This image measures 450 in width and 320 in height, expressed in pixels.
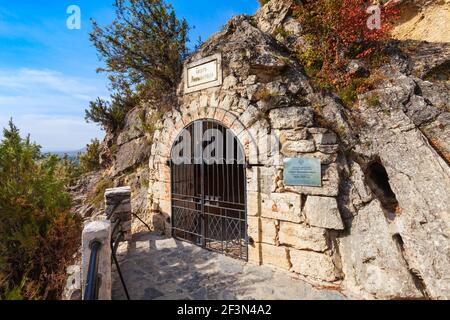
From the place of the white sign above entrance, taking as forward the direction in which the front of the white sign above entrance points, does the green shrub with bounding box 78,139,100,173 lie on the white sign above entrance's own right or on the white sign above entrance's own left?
on the white sign above entrance's own right

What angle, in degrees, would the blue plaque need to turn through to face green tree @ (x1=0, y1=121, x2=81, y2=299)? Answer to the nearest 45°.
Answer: approximately 90° to its right

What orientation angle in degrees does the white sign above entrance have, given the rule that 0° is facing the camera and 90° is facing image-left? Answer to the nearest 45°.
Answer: approximately 45°

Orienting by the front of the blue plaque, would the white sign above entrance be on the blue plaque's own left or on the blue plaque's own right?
on the blue plaque's own right
